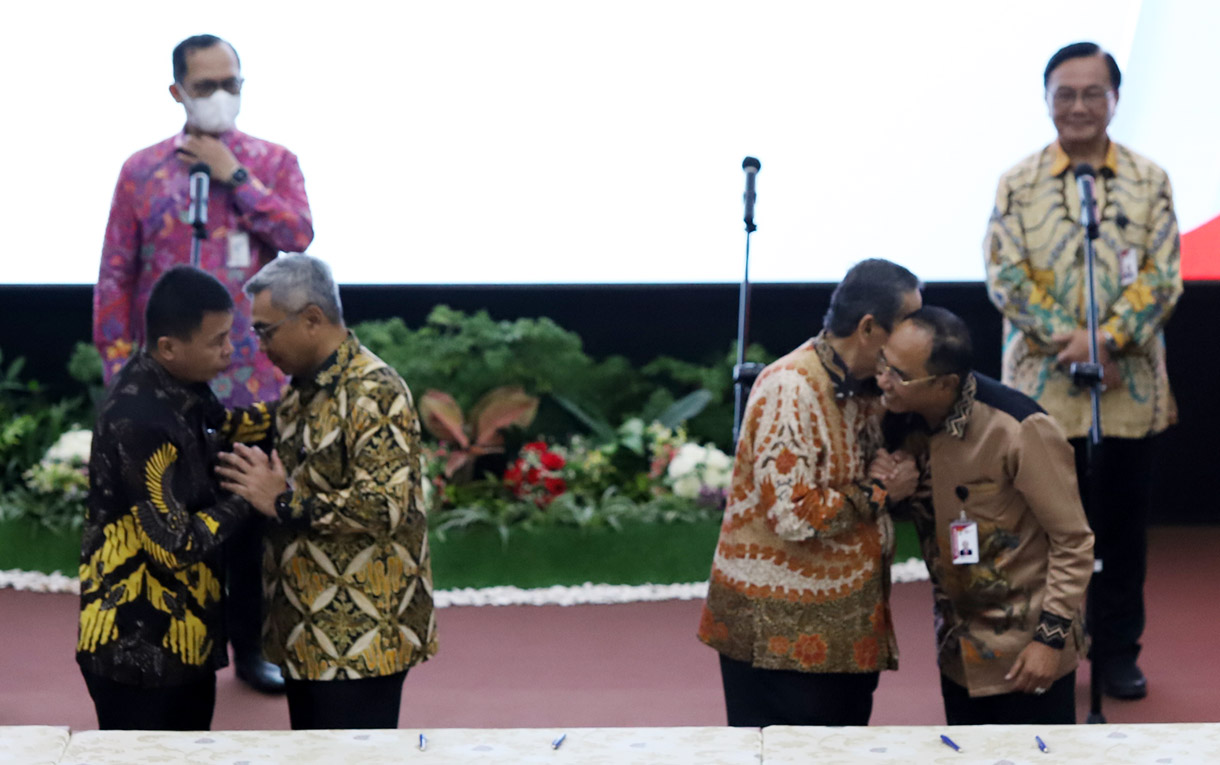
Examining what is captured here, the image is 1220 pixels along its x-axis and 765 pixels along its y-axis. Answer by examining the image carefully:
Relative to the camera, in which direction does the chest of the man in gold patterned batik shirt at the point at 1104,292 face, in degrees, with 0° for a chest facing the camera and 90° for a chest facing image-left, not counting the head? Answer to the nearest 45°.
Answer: approximately 0°

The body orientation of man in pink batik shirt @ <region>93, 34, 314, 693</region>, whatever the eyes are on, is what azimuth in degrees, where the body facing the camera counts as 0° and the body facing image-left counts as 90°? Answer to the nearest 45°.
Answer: approximately 0°

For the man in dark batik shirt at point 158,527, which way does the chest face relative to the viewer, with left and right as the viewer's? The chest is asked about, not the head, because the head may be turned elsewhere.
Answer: facing to the right of the viewer

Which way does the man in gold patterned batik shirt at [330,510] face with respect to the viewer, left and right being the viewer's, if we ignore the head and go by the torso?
facing to the left of the viewer

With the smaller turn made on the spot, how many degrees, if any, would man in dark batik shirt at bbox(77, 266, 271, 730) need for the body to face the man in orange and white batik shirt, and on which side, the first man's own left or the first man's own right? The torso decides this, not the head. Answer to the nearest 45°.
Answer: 0° — they already face them

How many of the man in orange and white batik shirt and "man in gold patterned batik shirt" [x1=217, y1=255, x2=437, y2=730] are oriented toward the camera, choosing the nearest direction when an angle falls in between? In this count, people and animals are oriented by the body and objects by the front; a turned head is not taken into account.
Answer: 0

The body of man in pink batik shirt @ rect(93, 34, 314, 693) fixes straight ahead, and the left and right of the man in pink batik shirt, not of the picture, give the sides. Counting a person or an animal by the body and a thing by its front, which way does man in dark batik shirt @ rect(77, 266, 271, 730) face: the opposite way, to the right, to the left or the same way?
to the left

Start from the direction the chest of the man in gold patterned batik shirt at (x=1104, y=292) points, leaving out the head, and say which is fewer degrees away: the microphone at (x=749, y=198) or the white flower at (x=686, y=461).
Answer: the microphone

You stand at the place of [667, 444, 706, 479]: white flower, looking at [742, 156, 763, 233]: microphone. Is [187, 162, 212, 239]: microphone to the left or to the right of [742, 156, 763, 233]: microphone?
right

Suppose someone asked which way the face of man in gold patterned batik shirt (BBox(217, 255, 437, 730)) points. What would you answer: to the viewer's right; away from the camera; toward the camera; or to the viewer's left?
to the viewer's left

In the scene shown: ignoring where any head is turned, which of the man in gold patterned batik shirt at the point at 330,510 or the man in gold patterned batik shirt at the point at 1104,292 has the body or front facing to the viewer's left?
the man in gold patterned batik shirt at the point at 330,510

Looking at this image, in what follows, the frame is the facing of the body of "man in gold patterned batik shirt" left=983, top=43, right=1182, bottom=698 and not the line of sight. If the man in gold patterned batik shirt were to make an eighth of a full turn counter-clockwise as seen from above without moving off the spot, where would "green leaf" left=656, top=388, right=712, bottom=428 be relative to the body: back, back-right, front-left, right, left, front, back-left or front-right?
back

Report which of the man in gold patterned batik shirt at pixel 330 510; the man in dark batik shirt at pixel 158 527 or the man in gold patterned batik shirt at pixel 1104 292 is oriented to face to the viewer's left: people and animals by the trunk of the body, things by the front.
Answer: the man in gold patterned batik shirt at pixel 330 510

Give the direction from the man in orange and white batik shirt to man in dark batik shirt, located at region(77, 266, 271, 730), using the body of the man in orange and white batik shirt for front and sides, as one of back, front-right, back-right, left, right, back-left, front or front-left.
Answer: back

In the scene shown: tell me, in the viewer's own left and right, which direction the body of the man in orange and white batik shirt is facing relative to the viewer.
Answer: facing to the right of the viewer
